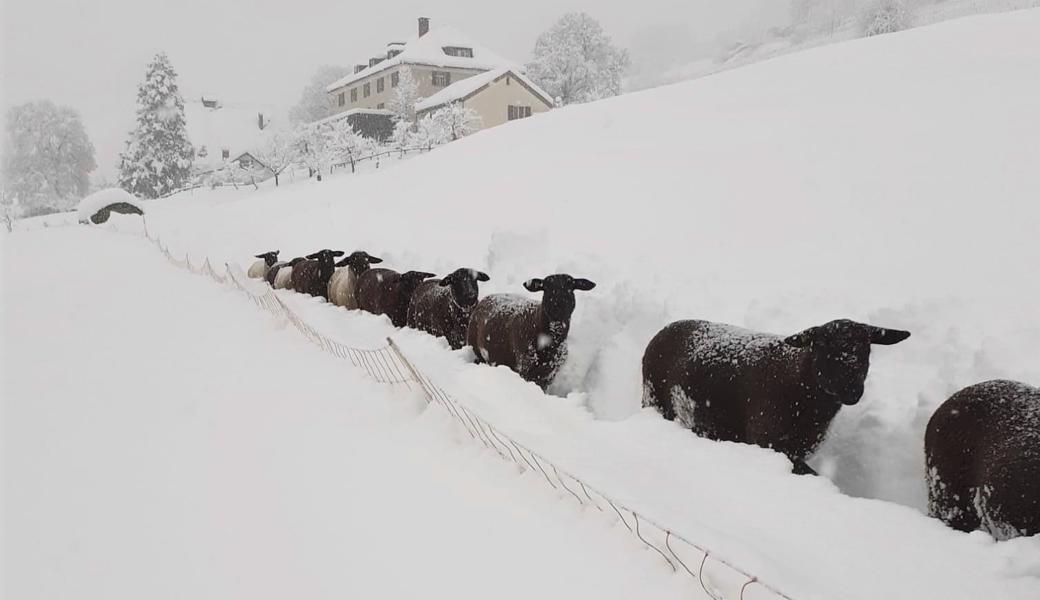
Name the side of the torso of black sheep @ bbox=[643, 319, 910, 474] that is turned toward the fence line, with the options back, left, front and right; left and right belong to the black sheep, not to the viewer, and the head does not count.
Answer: right

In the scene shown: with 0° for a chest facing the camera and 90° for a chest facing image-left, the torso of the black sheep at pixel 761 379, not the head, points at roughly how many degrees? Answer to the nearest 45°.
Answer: approximately 315°

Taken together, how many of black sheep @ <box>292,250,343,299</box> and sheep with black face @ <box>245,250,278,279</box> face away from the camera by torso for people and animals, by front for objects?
0

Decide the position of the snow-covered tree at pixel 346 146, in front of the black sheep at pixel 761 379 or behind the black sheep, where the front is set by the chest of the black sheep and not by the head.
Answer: behind

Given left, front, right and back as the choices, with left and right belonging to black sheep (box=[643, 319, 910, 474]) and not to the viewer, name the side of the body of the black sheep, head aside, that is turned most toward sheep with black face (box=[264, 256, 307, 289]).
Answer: back

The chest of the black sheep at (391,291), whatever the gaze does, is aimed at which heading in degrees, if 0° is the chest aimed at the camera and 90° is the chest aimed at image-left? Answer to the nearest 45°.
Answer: approximately 315°

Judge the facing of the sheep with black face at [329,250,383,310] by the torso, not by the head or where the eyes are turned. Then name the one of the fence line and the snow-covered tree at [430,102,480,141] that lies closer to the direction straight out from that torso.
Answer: the fence line

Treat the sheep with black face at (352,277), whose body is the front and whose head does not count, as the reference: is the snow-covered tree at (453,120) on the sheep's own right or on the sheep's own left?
on the sheep's own left

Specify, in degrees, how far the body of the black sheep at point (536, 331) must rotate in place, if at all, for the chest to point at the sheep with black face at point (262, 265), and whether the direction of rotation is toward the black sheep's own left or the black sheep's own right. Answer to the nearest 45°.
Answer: approximately 180°

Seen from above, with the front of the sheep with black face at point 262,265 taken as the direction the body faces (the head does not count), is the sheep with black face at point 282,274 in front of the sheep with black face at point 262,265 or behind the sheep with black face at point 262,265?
in front

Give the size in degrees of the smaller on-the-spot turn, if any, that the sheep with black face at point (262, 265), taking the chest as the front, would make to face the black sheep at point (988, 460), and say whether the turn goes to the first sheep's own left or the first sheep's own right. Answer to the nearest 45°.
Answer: approximately 45° to the first sheep's own right
